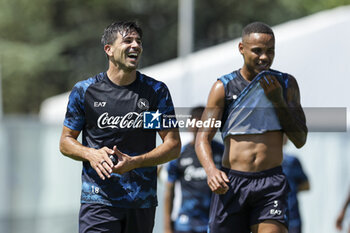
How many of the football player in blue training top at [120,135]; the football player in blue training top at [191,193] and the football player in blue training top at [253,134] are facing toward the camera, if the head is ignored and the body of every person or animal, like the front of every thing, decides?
3

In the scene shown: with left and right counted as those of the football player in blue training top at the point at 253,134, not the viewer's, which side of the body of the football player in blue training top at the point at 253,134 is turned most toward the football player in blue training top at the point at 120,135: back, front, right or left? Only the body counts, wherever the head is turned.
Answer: right

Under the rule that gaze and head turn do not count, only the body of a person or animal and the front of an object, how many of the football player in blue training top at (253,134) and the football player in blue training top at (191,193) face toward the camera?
2

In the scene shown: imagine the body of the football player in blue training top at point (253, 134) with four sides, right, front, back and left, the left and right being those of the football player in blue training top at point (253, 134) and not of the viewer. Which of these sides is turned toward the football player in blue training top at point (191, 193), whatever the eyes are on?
back

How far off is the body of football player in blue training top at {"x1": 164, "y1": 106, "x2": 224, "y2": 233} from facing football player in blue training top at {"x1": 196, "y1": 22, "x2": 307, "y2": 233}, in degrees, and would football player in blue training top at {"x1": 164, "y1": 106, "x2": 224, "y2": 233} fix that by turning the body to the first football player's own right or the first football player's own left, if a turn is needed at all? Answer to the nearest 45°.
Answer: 0° — they already face them

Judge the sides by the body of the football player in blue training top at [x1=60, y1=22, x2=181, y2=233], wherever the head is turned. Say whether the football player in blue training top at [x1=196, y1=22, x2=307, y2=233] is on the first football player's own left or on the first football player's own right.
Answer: on the first football player's own left

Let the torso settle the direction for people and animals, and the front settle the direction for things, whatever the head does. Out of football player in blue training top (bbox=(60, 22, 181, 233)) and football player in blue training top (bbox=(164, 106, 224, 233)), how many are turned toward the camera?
2

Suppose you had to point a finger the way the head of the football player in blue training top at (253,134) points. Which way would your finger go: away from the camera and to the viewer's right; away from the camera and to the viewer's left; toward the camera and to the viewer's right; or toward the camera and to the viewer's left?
toward the camera and to the viewer's right

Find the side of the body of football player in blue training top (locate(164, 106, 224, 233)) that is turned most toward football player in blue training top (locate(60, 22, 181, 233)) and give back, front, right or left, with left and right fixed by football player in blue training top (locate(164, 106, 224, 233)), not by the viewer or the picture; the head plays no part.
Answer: front

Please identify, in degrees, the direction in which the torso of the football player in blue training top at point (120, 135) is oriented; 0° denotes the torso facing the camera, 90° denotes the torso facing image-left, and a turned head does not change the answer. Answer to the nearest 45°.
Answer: approximately 0°
